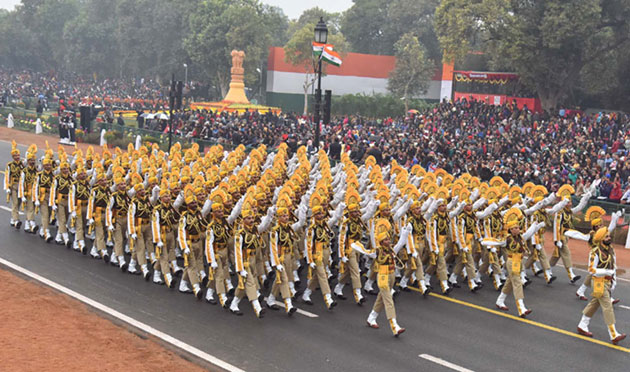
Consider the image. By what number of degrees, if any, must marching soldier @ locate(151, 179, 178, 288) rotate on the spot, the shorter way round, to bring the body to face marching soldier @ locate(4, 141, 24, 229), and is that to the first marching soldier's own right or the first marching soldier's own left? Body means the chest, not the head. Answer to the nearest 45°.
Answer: approximately 180°

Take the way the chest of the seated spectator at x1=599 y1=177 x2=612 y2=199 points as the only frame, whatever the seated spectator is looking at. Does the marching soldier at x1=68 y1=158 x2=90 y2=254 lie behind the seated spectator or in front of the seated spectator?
in front

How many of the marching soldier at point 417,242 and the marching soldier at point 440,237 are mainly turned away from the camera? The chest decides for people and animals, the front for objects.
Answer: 0

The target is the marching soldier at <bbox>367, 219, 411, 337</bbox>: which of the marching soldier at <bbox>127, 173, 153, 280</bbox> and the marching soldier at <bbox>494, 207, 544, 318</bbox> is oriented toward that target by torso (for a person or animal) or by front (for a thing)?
the marching soldier at <bbox>127, 173, 153, 280</bbox>

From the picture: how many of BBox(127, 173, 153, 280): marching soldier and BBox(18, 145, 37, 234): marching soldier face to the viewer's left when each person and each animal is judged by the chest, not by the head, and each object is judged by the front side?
0

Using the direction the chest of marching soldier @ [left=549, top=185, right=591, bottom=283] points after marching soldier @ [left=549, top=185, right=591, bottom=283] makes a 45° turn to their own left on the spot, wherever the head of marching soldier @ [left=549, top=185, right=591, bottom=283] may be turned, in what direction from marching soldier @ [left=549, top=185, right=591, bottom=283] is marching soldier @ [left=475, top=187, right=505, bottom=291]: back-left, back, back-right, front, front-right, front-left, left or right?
back-right

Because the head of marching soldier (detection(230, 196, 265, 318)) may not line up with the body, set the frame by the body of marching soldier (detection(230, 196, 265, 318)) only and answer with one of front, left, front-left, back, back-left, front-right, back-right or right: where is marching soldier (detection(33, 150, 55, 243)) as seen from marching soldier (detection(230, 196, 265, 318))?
back

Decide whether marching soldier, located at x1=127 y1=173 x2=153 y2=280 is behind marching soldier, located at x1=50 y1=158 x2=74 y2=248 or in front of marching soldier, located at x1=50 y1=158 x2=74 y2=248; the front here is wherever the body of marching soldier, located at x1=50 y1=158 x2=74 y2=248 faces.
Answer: in front

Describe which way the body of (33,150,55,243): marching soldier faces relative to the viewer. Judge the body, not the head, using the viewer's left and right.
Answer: facing the viewer and to the right of the viewer

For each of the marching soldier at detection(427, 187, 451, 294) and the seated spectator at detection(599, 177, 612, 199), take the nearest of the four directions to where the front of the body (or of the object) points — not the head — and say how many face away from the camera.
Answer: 0

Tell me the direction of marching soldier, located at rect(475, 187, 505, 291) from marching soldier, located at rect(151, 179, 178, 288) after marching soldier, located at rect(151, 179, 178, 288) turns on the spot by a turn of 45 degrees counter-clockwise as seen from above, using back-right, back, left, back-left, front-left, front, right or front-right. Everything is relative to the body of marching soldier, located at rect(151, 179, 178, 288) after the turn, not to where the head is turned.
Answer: front
